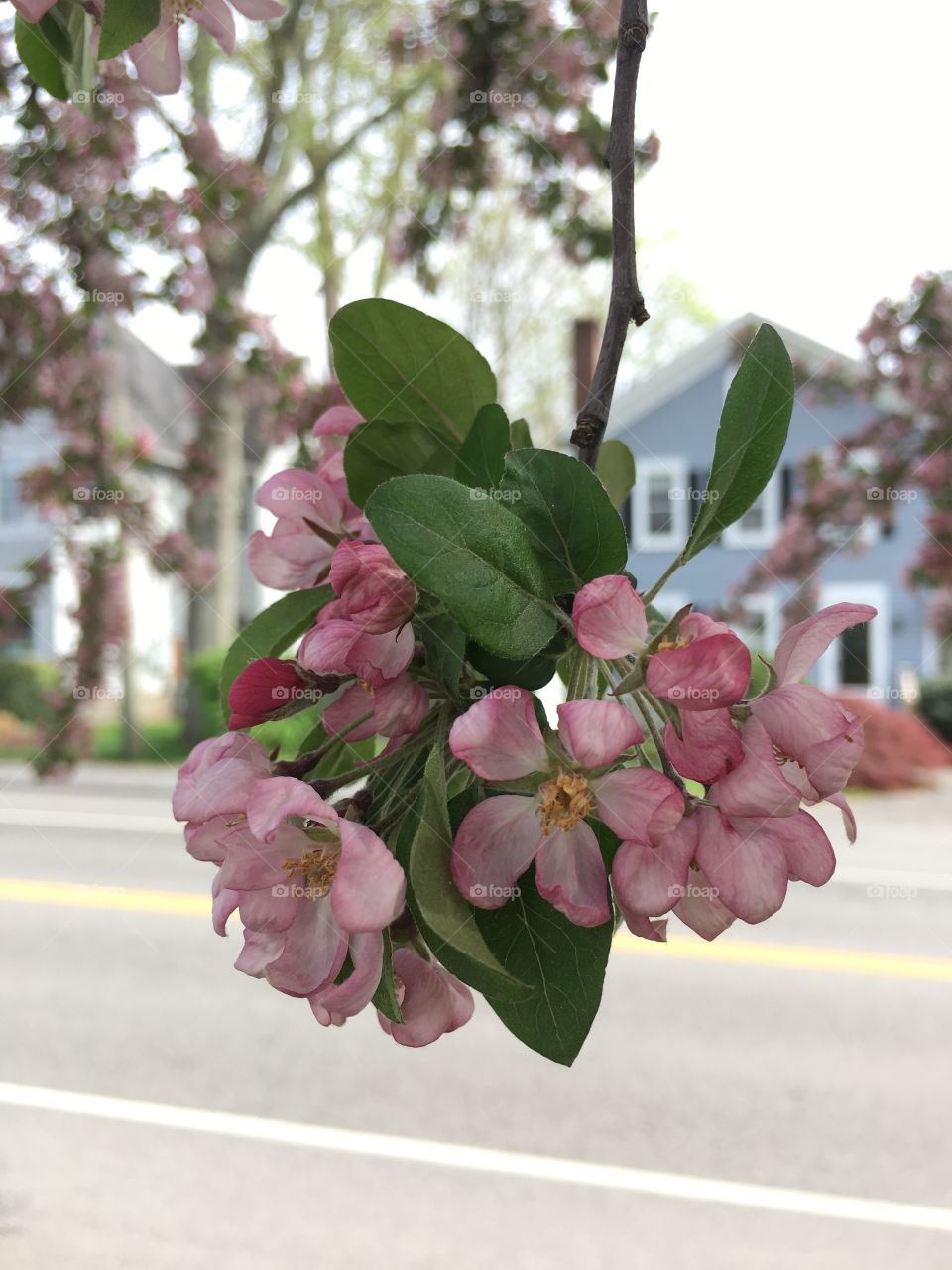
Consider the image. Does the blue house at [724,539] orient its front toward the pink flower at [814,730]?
yes

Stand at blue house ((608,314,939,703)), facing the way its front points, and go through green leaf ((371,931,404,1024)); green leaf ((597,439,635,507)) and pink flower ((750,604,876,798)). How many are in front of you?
3

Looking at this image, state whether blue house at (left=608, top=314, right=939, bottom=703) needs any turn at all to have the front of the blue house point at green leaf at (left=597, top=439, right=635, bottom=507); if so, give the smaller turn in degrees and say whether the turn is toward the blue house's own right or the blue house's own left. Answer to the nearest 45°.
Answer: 0° — it already faces it

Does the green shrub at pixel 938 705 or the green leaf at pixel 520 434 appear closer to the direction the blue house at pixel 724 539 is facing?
the green leaf

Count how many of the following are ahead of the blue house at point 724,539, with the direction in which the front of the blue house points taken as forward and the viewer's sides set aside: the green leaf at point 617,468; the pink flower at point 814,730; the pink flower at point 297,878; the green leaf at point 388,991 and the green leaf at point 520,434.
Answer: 5

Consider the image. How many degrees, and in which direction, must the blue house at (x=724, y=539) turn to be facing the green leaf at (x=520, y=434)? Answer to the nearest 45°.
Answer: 0° — it already faces it

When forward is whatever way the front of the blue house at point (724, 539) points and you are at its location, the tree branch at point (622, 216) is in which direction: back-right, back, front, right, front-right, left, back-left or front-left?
front

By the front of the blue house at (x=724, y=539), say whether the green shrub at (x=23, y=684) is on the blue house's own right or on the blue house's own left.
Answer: on the blue house's own right

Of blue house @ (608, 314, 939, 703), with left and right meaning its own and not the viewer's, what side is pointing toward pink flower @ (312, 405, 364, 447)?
front

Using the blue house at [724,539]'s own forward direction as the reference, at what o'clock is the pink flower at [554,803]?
The pink flower is roughly at 12 o'clock from the blue house.

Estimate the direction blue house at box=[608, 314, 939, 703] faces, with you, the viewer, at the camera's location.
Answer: facing the viewer

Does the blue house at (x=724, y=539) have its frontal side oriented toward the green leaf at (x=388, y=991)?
yes
